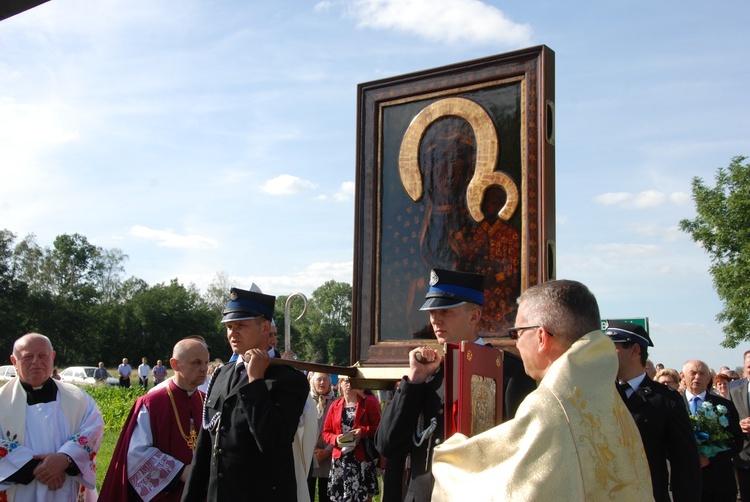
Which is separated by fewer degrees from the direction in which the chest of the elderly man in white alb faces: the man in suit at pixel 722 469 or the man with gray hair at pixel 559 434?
the man with gray hair

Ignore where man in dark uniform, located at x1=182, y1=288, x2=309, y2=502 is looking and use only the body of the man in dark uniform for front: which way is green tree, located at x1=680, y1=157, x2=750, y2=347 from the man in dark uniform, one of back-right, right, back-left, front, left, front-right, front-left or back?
back

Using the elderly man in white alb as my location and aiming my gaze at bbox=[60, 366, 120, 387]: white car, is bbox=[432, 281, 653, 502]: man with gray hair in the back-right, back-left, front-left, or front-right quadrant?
back-right

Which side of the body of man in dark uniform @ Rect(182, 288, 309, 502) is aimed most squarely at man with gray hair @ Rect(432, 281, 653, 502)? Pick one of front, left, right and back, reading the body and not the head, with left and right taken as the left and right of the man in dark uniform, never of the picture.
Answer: left

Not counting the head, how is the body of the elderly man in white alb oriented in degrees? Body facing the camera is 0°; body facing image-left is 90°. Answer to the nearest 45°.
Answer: approximately 0°

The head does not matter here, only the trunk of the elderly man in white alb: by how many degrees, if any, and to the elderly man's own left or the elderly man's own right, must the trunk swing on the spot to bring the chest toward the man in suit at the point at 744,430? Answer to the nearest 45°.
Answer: approximately 90° to the elderly man's own left

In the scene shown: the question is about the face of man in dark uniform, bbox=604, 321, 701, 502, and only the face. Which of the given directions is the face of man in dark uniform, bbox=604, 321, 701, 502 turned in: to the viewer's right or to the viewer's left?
to the viewer's left

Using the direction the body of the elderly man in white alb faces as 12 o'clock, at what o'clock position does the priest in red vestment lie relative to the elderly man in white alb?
The priest in red vestment is roughly at 10 o'clock from the elderly man in white alb.

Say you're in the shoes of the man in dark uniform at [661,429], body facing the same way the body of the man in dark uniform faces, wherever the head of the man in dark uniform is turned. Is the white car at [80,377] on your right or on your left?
on your right

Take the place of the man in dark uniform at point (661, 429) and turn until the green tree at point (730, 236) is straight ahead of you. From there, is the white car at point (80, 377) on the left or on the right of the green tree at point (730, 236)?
left

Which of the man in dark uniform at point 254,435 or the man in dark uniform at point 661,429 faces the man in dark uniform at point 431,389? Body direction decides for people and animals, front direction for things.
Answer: the man in dark uniform at point 661,429
